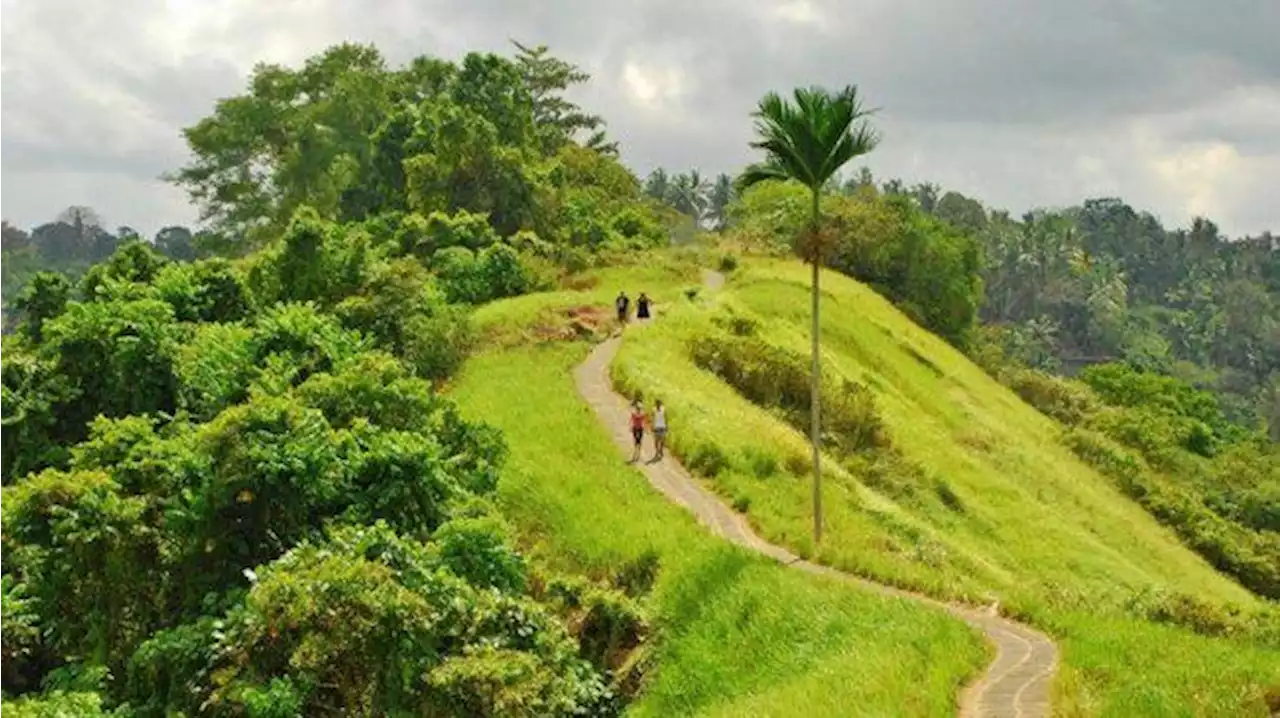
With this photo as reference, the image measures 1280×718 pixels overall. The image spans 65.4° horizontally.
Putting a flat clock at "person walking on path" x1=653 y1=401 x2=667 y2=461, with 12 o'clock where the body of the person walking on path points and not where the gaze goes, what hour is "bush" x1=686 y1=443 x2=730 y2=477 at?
The bush is roughly at 10 o'clock from the person walking on path.

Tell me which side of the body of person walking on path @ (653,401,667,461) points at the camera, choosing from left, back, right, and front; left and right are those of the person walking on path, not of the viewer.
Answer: front

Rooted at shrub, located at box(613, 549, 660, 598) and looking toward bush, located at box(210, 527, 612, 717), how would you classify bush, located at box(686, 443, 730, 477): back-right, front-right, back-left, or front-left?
back-right

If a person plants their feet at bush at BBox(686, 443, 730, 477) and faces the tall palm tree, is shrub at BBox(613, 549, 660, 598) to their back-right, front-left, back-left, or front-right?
front-right

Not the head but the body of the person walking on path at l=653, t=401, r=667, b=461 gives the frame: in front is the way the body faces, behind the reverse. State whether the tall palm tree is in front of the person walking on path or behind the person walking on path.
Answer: in front

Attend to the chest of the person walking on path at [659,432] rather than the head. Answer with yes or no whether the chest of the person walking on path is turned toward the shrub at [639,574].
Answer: yes

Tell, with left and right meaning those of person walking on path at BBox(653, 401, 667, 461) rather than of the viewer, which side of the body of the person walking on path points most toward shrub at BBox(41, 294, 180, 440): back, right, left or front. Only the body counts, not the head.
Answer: right

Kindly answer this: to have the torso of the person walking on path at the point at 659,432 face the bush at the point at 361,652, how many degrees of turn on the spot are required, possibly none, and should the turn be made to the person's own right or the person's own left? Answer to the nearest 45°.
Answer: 0° — they already face it

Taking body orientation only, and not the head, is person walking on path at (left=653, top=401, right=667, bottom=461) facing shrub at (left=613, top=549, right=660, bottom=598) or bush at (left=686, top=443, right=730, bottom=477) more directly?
the shrub

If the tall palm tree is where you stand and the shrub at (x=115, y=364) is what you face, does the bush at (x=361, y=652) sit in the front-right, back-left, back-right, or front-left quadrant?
front-left

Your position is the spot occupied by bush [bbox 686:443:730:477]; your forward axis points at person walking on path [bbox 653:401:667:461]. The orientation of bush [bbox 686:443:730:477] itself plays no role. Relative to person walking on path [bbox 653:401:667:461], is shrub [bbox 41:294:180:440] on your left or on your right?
left
